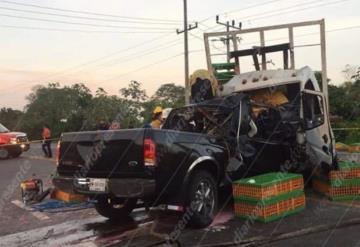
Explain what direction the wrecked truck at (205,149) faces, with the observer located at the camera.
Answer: facing away from the viewer and to the right of the viewer

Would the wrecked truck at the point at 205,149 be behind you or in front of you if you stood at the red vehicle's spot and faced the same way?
in front

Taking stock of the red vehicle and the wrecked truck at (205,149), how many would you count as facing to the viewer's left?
0

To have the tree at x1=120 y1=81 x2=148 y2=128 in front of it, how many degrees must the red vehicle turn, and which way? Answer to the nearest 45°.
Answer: approximately 90° to its left

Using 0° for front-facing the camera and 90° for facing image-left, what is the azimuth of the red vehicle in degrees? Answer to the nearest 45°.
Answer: approximately 315°
